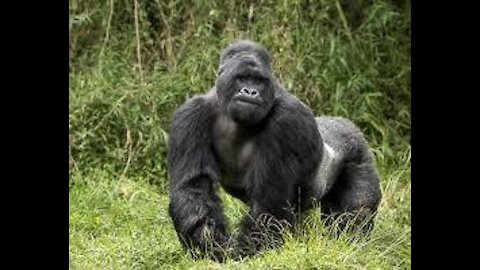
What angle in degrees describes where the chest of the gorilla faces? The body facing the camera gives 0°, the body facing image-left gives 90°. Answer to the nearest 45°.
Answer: approximately 45°
